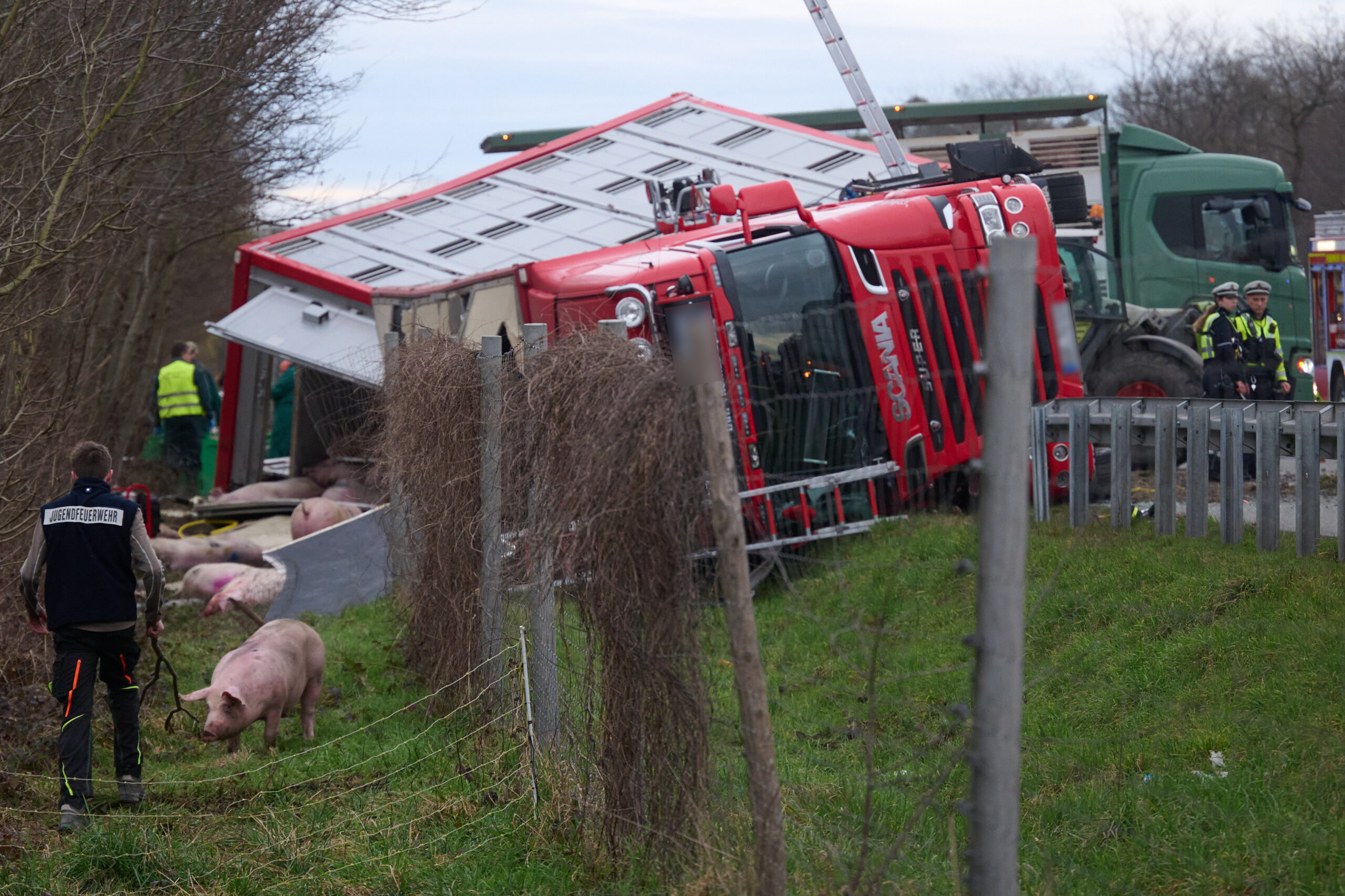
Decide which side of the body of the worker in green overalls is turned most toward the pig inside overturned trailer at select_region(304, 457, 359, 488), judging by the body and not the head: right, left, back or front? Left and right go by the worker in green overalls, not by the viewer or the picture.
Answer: left

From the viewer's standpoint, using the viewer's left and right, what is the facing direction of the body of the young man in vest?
facing away from the viewer

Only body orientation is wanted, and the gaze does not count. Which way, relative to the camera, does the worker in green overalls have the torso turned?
to the viewer's left

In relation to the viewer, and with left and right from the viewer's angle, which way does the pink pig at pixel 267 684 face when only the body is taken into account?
facing the viewer and to the left of the viewer

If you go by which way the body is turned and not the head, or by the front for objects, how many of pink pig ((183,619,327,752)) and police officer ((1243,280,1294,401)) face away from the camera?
0

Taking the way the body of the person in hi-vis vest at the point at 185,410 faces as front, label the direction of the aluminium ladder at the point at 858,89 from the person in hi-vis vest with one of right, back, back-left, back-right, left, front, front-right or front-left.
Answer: right

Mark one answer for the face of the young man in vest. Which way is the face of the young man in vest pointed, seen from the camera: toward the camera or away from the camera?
away from the camera

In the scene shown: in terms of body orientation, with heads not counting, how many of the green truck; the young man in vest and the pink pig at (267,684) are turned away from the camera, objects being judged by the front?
1

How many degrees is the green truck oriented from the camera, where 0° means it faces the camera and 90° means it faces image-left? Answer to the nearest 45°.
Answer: approximately 270°

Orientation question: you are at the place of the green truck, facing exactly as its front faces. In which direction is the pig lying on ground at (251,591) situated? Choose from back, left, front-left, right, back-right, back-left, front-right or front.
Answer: back-right

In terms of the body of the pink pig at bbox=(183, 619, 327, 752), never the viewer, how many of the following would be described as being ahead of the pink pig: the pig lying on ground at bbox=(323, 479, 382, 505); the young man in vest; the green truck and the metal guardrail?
1

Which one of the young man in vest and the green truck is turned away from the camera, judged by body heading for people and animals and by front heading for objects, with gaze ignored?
the young man in vest

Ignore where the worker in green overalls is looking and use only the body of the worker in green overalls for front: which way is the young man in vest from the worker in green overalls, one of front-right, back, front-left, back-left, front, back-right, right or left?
left

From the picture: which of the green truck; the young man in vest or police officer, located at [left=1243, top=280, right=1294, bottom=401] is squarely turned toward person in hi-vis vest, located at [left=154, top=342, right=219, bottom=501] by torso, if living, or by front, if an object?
the young man in vest
